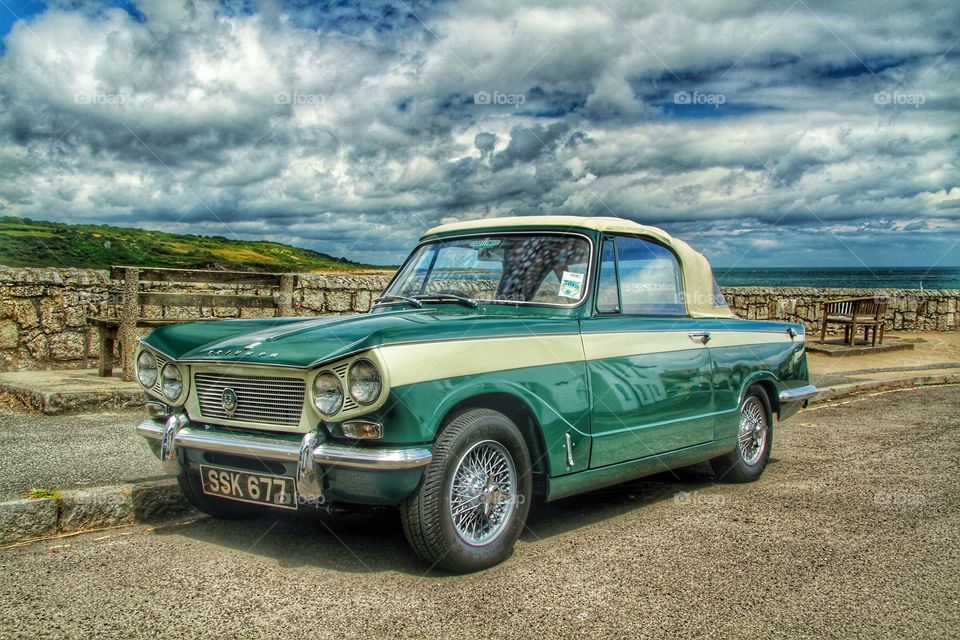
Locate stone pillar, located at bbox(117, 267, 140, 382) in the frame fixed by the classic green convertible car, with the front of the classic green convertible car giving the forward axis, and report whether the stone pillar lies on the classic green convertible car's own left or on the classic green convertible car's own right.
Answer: on the classic green convertible car's own right

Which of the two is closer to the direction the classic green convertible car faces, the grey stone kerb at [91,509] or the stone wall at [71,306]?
the grey stone kerb

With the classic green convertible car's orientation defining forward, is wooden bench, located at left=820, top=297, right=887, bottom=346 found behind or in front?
behind

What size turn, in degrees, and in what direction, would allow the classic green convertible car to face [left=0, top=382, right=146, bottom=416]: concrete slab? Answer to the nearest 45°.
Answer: approximately 90° to its right

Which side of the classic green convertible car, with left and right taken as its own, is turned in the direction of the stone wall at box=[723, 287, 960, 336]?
back

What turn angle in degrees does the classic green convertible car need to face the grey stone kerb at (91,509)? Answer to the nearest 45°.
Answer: approximately 45° to its right

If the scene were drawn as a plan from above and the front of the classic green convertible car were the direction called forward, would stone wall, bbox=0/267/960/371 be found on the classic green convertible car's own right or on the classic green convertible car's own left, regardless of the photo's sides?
on the classic green convertible car's own right

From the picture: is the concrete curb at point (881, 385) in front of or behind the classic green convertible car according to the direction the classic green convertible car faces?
behind

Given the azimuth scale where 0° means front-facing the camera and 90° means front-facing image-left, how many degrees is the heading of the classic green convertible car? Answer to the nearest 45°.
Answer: approximately 45°

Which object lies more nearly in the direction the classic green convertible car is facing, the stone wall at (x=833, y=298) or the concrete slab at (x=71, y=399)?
the concrete slab
